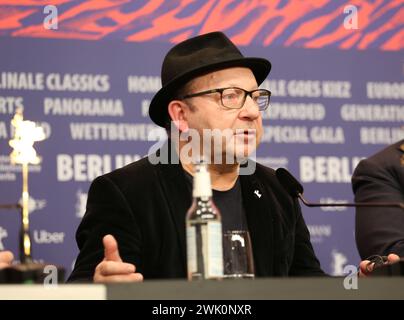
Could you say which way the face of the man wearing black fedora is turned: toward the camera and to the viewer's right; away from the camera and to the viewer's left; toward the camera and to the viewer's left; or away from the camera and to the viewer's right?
toward the camera and to the viewer's right

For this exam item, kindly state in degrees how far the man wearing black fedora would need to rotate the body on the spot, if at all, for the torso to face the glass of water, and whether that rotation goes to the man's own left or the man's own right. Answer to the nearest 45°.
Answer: approximately 45° to the man's own right

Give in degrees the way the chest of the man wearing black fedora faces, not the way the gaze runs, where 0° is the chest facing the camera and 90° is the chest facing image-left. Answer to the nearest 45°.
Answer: approximately 315°
